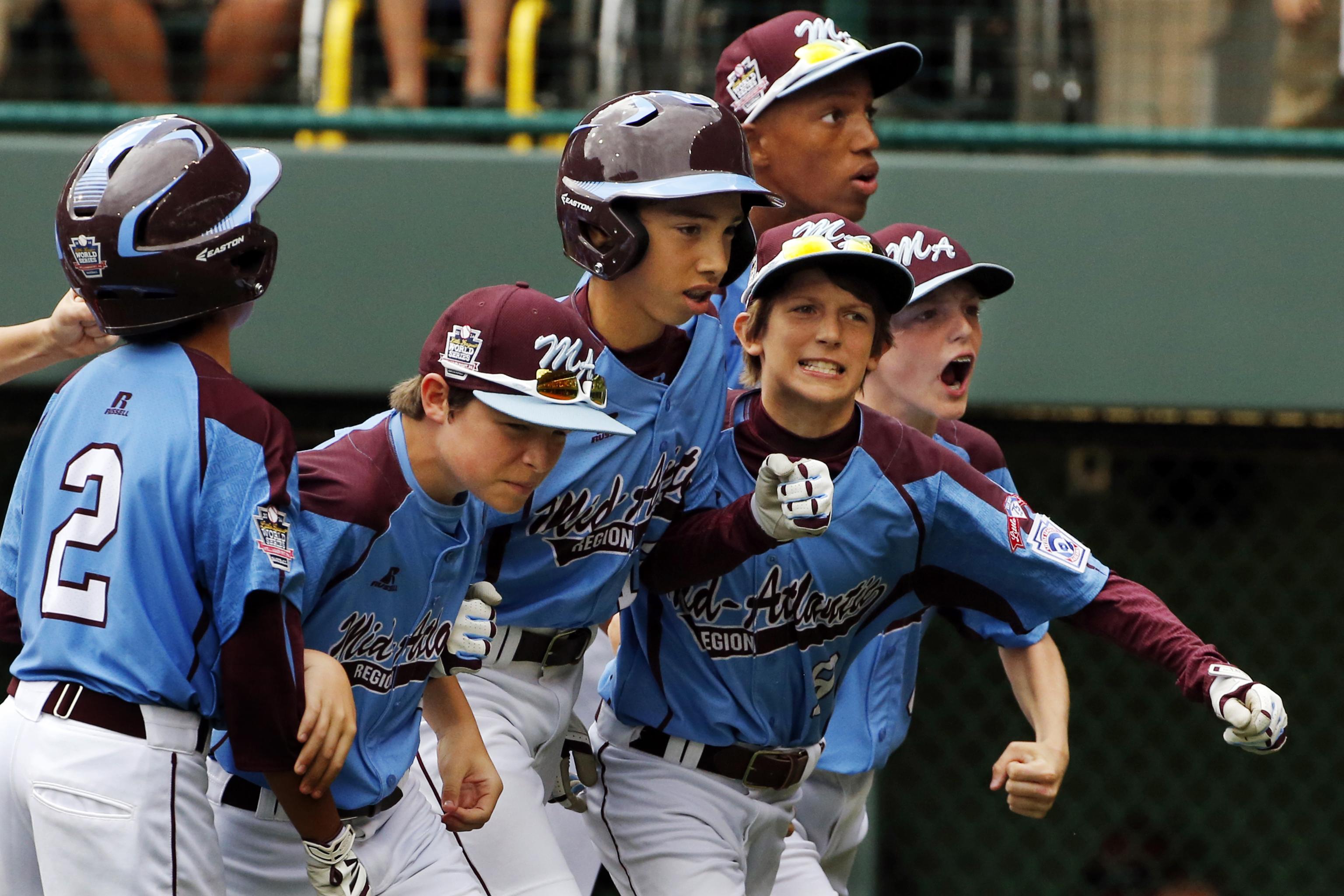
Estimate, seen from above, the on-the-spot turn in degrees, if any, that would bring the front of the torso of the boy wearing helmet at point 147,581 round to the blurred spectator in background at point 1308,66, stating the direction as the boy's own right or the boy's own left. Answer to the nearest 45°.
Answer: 0° — they already face them

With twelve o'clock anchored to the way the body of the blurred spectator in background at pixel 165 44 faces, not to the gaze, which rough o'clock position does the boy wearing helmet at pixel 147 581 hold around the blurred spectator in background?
The boy wearing helmet is roughly at 12 o'clock from the blurred spectator in background.

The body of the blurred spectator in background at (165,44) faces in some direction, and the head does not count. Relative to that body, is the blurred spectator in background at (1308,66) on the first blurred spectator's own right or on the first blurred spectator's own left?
on the first blurred spectator's own left

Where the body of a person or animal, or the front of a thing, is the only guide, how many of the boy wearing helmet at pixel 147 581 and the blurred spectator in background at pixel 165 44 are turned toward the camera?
1

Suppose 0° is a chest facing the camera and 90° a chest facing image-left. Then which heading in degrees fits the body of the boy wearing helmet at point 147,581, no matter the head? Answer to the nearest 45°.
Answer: approximately 225°

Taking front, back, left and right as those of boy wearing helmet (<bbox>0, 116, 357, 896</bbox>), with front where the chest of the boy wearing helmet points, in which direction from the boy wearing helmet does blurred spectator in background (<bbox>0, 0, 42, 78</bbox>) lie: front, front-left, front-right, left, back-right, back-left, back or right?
front-left

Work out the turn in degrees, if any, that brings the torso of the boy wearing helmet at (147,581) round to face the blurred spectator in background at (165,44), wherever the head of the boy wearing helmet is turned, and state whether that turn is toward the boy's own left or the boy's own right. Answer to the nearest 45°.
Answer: approximately 45° to the boy's own left

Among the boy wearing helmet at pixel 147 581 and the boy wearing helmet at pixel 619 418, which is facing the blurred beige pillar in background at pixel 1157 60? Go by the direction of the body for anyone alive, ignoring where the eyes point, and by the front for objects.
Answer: the boy wearing helmet at pixel 147 581

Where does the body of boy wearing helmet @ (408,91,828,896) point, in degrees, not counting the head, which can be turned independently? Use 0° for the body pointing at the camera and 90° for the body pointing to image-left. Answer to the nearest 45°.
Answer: approximately 315°

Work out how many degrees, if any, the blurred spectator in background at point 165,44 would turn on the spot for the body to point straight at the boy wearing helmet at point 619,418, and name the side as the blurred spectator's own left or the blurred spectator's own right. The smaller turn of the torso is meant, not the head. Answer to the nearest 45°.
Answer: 0° — they already face them

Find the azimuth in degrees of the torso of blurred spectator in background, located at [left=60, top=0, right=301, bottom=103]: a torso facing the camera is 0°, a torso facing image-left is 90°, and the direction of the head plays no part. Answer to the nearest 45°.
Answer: approximately 0°

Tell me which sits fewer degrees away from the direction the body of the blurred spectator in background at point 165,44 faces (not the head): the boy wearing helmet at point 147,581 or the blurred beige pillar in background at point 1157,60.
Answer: the boy wearing helmet
